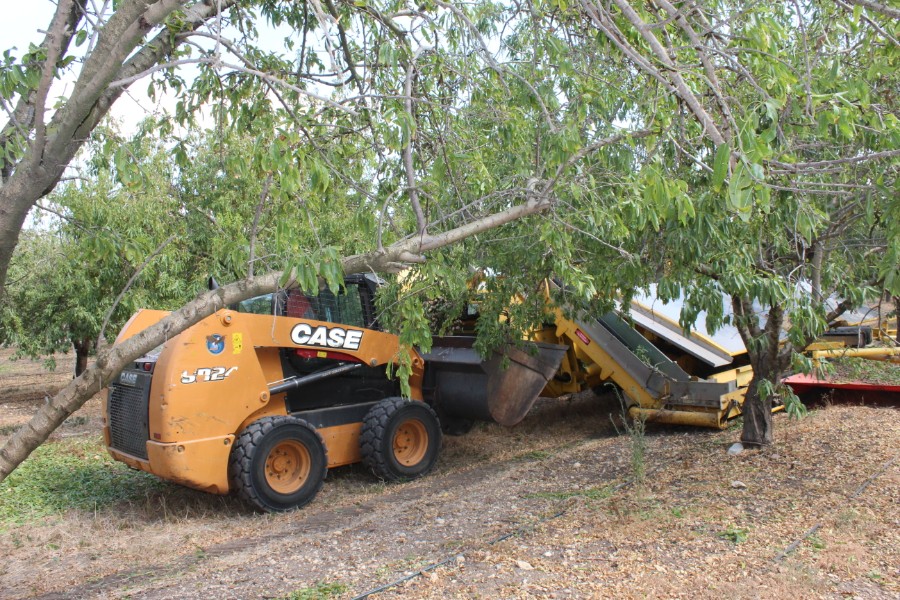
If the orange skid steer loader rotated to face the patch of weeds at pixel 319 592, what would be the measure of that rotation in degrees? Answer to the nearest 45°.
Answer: approximately 135° to its right

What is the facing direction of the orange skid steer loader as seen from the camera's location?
facing away from the viewer and to the right of the viewer
